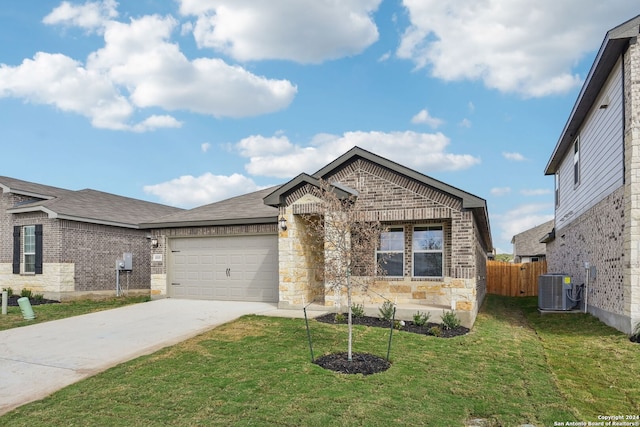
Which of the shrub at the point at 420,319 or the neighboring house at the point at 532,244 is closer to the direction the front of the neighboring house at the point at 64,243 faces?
the shrub

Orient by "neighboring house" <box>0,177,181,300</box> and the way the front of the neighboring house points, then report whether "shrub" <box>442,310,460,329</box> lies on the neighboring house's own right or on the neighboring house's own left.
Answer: on the neighboring house's own left

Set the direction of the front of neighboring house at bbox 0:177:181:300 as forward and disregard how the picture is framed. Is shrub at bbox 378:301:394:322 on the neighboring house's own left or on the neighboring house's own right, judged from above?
on the neighboring house's own left

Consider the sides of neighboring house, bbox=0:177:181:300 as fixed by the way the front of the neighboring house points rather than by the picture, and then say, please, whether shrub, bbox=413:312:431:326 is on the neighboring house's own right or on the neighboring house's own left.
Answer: on the neighboring house's own left

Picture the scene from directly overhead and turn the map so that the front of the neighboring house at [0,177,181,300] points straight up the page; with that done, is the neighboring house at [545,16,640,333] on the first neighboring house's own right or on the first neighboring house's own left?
on the first neighboring house's own left

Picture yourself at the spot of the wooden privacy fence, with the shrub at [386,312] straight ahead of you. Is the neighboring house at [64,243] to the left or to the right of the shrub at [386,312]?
right

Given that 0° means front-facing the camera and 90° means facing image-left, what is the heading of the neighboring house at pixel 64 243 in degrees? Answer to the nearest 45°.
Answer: approximately 45°

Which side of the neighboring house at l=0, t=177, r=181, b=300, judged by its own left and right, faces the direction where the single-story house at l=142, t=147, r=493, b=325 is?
left

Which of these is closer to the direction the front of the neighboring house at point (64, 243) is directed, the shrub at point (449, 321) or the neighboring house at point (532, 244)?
the shrub
